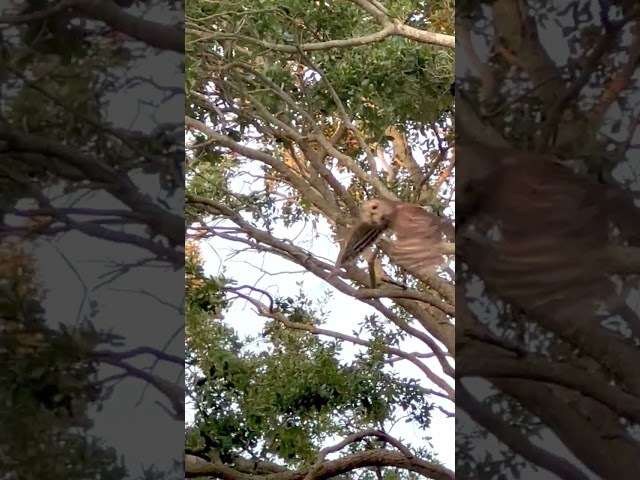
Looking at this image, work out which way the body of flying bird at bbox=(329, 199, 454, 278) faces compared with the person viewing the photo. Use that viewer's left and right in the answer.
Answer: facing the viewer and to the left of the viewer
